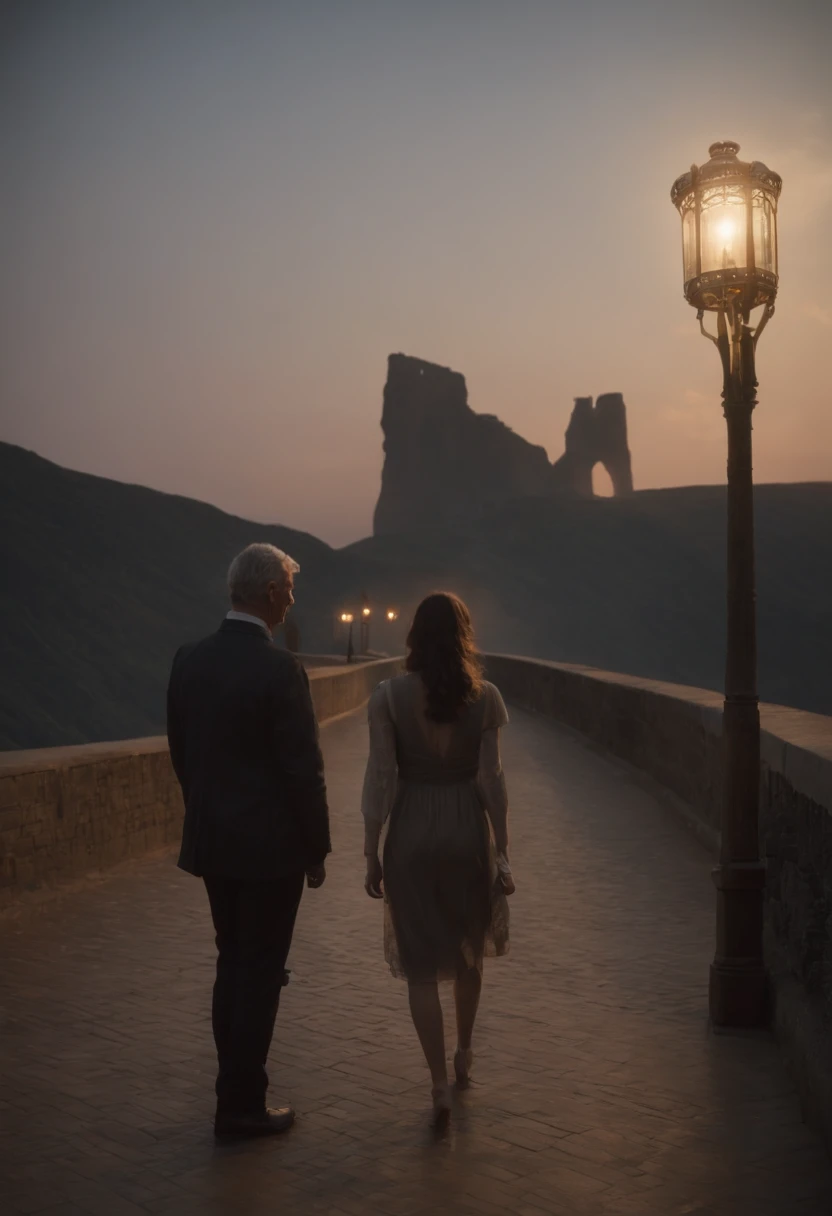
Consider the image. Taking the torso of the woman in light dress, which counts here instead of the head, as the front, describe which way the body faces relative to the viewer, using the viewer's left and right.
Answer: facing away from the viewer

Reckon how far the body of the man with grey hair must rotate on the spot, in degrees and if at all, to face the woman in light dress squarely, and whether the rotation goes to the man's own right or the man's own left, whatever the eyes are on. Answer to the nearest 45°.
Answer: approximately 45° to the man's own right

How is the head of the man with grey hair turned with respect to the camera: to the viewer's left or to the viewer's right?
to the viewer's right

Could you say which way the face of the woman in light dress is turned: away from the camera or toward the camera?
away from the camera

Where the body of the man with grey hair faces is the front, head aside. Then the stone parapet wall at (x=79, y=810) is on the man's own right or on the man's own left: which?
on the man's own left

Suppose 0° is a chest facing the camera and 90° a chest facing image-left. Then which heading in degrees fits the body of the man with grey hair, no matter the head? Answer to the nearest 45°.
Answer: approximately 225°

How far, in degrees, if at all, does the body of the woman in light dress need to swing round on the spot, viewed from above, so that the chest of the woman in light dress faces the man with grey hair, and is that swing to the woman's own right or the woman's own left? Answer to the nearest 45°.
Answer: approximately 90° to the woman's own left
